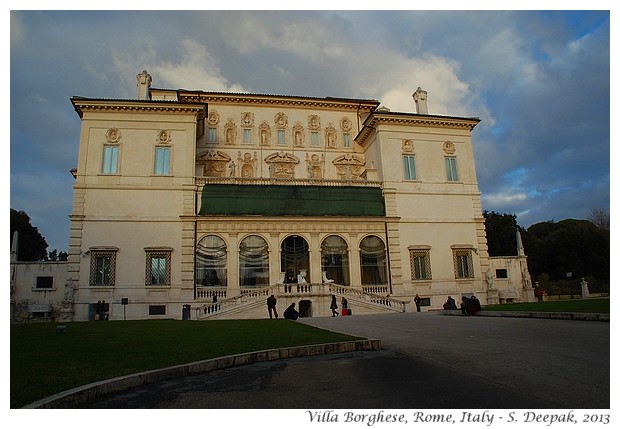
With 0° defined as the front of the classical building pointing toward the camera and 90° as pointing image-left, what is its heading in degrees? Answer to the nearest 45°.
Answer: approximately 0°
